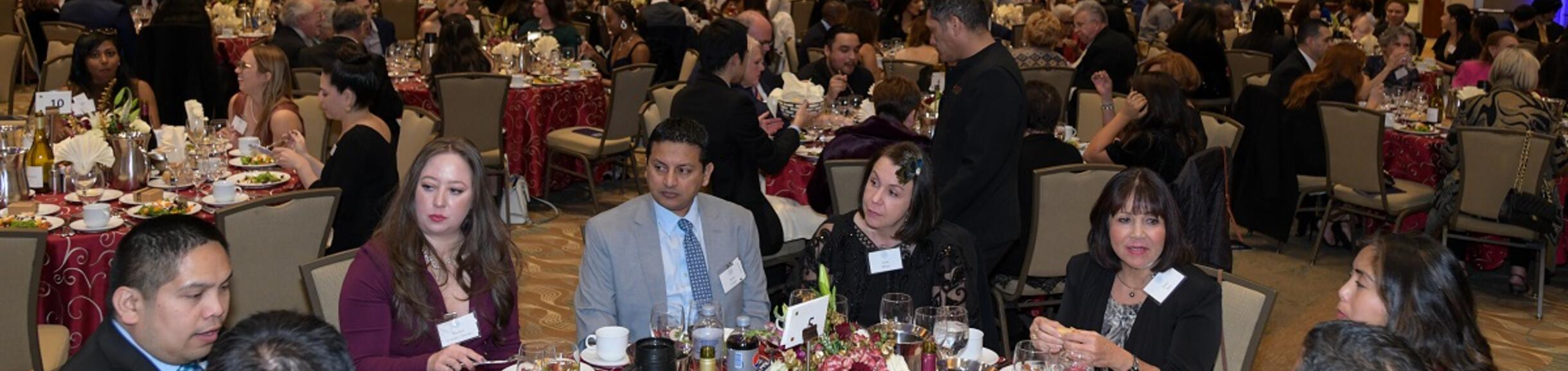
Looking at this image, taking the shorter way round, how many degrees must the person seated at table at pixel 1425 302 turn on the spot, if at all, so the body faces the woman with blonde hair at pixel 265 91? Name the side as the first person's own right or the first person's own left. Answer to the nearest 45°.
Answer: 0° — they already face them

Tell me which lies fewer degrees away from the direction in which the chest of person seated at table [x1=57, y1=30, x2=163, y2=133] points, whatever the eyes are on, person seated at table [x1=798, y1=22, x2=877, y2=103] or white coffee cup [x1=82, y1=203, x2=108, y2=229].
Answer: the white coffee cup

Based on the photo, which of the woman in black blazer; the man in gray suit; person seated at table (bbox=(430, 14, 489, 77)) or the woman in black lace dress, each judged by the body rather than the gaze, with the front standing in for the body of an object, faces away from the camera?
the person seated at table

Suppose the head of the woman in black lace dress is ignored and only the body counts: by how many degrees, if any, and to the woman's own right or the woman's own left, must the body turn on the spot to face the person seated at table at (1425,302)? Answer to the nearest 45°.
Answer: approximately 90° to the woman's own left

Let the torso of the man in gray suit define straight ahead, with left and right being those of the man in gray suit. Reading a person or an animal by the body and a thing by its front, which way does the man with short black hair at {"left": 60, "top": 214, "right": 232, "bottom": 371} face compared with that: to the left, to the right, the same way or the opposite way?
to the left

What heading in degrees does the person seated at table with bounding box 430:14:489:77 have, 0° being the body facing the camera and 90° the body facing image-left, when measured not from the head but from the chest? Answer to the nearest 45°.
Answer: approximately 180°

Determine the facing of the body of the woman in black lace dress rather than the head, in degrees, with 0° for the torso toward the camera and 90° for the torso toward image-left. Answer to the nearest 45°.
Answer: approximately 45°

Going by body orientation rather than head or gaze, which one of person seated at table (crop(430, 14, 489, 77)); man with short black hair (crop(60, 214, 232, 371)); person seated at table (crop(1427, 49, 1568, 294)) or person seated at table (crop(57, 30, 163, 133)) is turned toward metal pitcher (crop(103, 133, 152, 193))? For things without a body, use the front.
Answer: person seated at table (crop(57, 30, 163, 133))
